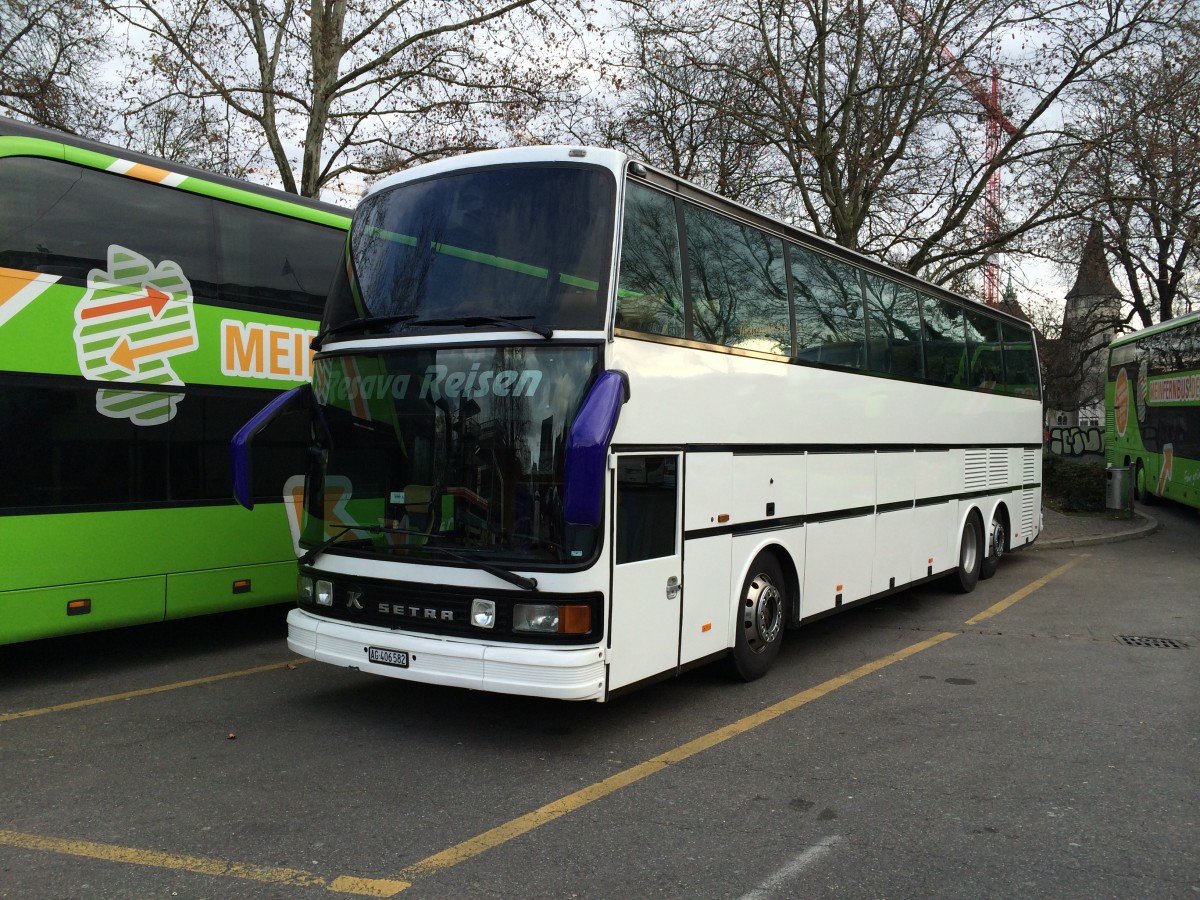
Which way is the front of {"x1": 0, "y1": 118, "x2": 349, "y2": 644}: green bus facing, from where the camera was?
facing the viewer and to the left of the viewer

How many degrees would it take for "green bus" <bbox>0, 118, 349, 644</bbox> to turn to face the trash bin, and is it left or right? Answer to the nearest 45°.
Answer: approximately 135° to its left

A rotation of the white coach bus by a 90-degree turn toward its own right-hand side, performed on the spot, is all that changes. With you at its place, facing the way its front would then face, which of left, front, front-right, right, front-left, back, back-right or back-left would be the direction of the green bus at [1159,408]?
right

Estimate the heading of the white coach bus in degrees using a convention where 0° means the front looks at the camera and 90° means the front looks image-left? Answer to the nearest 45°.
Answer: approximately 45°

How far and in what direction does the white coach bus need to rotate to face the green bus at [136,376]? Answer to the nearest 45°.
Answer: approximately 90° to its right

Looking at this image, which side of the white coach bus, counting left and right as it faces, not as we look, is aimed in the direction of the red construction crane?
back

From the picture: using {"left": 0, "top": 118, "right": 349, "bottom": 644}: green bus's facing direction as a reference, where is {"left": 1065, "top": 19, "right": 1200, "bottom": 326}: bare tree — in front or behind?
behind

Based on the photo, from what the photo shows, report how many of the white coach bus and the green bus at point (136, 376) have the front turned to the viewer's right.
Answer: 0

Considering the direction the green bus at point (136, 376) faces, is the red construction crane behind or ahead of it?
behind

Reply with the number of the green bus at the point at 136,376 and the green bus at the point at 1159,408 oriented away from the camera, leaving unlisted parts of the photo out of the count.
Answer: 0
